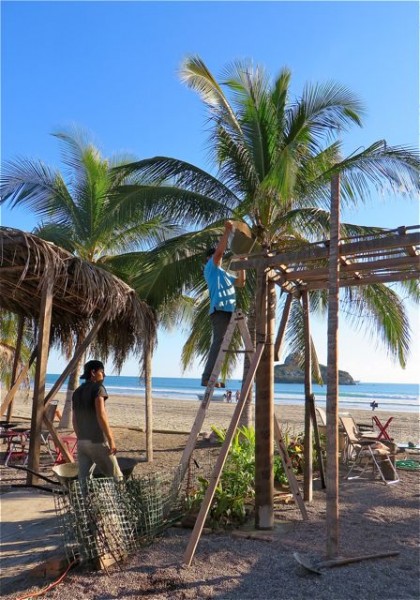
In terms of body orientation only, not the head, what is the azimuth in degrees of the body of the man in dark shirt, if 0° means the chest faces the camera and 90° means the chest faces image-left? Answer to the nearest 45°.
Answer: approximately 225°

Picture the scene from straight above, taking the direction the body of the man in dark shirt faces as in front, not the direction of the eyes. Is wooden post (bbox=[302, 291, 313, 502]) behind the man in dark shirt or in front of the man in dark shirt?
in front

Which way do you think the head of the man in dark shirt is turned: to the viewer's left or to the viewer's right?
to the viewer's right

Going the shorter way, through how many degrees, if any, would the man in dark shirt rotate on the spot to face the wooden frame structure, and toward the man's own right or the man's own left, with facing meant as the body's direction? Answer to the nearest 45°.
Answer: approximately 45° to the man's own right

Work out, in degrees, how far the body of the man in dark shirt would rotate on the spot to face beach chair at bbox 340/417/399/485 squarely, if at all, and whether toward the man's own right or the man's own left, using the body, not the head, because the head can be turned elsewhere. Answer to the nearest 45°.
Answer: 0° — they already face it

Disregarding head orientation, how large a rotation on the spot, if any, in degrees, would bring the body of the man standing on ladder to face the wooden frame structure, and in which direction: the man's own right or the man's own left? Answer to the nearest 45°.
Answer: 0° — they already face it

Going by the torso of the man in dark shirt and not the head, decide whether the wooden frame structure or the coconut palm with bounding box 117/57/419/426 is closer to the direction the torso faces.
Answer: the coconut palm
